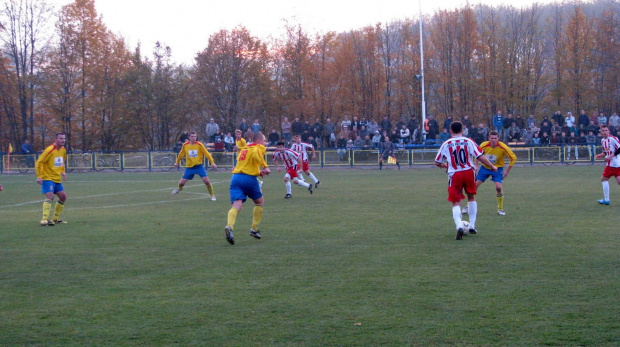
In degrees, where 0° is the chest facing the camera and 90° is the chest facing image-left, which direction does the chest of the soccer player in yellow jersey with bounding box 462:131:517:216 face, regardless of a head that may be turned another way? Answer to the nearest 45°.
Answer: approximately 0°

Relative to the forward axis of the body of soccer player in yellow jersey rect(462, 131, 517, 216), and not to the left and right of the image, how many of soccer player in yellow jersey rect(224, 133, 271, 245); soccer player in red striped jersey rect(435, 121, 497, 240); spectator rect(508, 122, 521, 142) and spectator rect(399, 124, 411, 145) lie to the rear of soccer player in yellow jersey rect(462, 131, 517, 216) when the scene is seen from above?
2

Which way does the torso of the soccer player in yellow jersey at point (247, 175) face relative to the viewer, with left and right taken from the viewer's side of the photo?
facing away from the viewer and to the right of the viewer

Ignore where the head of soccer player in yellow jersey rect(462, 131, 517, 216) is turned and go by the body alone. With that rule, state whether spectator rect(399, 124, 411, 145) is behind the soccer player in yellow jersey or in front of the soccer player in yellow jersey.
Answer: behind

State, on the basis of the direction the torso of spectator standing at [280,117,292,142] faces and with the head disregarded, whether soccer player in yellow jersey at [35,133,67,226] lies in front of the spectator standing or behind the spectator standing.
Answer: in front

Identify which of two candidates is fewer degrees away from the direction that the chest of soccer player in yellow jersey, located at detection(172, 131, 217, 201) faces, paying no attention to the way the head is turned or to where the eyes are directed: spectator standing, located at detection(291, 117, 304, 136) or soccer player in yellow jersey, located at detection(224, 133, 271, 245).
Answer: the soccer player in yellow jersey

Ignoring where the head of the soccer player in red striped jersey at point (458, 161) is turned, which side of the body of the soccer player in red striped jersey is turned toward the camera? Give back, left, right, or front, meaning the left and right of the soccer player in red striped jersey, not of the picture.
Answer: back

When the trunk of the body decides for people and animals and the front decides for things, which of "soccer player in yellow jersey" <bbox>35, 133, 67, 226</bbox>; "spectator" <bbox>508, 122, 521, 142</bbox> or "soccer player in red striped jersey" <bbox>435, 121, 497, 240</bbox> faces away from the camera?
the soccer player in red striped jersey

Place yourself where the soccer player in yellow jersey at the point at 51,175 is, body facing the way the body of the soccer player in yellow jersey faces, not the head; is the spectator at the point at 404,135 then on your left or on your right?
on your left

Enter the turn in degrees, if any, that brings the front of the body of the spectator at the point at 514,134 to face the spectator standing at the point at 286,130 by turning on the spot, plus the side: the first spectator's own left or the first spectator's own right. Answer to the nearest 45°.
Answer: approximately 90° to the first spectator's own right

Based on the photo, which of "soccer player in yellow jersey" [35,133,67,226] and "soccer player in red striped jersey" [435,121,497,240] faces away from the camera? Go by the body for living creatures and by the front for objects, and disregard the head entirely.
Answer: the soccer player in red striped jersey

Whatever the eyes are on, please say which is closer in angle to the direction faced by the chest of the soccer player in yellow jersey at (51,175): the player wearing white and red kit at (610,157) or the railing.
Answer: the player wearing white and red kit
